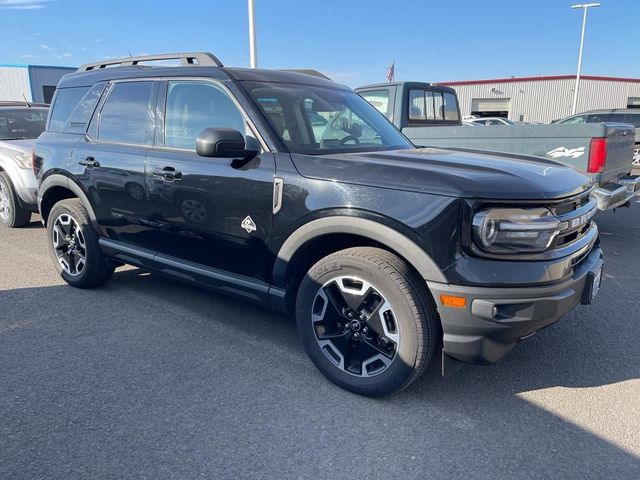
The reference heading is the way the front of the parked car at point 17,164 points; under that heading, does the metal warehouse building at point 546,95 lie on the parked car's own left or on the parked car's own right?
on the parked car's own left

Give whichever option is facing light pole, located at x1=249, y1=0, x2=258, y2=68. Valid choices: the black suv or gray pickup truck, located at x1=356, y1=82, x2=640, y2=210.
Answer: the gray pickup truck

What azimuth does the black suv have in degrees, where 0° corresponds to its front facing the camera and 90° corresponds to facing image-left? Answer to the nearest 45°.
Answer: approximately 315°

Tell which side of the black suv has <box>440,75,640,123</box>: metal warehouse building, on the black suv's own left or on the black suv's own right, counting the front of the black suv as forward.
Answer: on the black suv's own left

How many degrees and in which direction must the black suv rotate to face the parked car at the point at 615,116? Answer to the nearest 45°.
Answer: approximately 90° to its left

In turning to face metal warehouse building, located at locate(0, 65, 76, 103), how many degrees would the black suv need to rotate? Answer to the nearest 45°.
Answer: approximately 180°

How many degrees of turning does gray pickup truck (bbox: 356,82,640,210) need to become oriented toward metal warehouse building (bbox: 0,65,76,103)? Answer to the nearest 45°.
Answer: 0° — it already faces it

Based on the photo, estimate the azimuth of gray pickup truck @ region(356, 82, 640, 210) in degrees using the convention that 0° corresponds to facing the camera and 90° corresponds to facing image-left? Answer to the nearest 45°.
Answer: approximately 135°

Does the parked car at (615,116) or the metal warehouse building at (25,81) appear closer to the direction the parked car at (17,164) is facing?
the parked car

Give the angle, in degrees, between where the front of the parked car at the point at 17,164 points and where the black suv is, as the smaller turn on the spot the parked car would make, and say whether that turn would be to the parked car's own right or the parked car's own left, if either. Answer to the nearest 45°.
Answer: approximately 45° to the parked car's own right

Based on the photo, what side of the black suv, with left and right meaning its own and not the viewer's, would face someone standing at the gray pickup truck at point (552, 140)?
left

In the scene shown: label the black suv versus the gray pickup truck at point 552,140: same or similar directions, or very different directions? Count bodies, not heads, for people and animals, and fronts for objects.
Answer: very different directions

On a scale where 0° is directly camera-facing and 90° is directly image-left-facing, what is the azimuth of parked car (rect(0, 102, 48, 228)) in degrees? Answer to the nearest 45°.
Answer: approximately 315°
